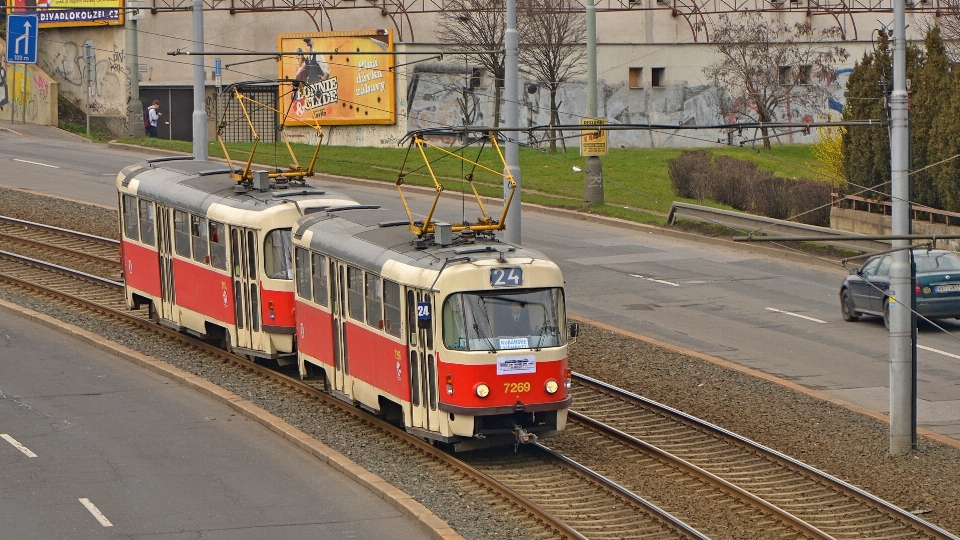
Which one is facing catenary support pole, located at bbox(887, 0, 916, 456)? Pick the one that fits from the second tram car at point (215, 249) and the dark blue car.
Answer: the second tram car

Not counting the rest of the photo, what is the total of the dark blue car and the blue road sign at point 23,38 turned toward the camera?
1

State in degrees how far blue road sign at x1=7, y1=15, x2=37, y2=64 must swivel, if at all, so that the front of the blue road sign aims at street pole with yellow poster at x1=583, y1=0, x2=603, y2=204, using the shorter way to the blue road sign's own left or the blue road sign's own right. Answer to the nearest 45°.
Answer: approximately 45° to the blue road sign's own left

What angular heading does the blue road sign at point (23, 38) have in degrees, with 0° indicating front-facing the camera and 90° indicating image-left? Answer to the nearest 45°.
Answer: approximately 0°

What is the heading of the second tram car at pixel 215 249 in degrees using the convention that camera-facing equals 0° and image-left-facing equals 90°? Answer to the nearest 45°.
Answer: approximately 315°

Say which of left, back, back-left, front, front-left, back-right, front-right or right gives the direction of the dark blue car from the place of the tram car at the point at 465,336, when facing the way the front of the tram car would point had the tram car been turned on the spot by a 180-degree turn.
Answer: right

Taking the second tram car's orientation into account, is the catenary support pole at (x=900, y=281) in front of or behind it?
in front

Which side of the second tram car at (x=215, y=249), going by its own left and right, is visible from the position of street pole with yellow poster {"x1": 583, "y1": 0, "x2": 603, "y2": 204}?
left
